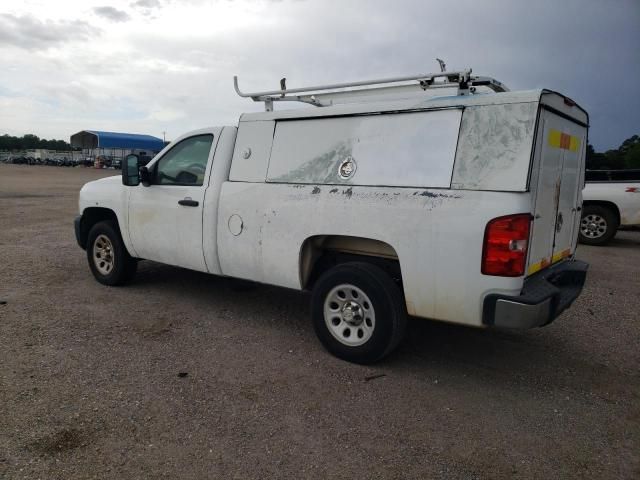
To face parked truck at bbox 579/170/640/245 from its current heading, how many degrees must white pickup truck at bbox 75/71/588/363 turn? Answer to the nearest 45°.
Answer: approximately 90° to its right

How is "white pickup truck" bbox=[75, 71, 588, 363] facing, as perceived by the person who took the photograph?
facing away from the viewer and to the left of the viewer
